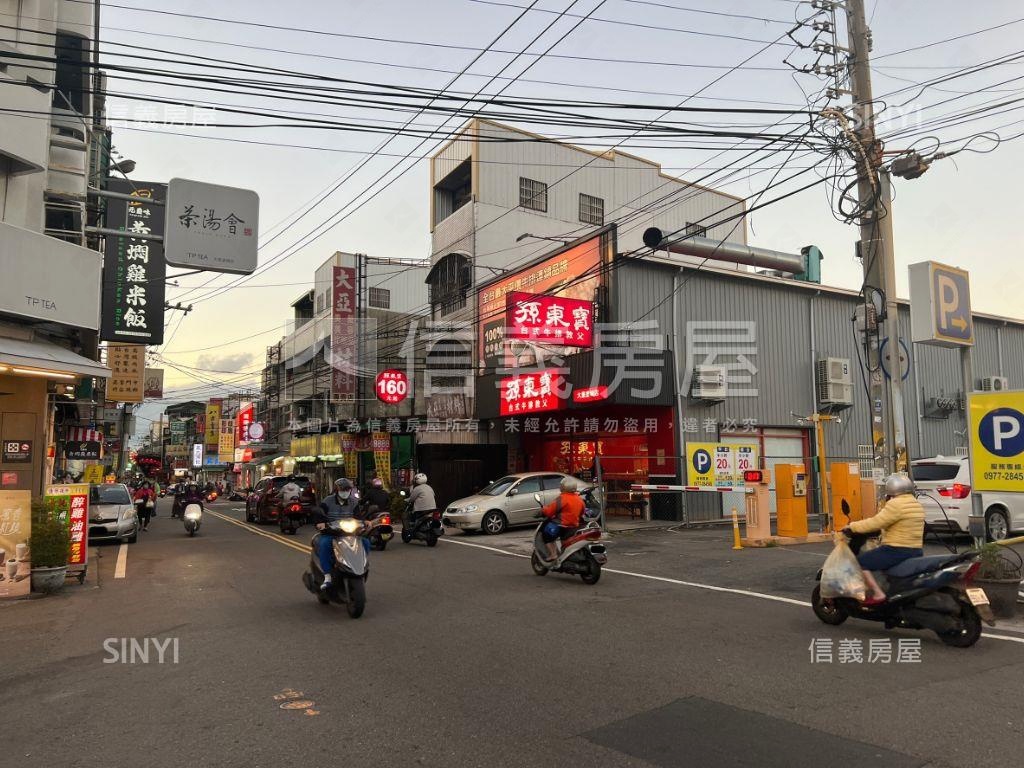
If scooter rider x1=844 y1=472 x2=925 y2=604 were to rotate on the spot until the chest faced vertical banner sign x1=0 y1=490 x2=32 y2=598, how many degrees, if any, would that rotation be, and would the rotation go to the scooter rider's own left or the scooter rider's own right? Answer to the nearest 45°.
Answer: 0° — they already face it

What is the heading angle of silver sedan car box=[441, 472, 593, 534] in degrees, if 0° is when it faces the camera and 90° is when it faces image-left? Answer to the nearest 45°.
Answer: approximately 45°

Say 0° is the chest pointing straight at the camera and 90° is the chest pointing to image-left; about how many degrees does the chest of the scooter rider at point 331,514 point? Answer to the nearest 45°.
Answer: approximately 0°

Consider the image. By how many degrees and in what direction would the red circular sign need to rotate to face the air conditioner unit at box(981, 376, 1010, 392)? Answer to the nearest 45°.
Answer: approximately 90° to its left

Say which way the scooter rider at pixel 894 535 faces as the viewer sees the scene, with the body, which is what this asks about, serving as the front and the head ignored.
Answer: to the viewer's left

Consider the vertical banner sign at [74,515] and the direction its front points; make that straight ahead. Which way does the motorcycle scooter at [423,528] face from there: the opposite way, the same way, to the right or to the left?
the opposite way

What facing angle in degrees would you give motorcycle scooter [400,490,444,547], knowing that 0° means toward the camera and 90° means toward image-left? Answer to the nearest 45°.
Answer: approximately 135°

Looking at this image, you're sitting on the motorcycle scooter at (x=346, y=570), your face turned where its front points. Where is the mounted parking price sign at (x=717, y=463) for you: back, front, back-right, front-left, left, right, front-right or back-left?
left

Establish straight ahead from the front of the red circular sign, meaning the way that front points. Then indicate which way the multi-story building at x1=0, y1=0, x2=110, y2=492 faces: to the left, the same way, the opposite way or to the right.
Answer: to the left

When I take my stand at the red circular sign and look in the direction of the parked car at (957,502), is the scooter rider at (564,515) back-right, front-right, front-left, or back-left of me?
front-right

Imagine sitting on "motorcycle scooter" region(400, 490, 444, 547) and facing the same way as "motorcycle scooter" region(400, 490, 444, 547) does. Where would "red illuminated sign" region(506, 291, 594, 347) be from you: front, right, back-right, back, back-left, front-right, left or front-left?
right

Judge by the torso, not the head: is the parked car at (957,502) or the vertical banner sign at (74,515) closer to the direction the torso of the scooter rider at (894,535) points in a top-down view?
the vertical banner sign

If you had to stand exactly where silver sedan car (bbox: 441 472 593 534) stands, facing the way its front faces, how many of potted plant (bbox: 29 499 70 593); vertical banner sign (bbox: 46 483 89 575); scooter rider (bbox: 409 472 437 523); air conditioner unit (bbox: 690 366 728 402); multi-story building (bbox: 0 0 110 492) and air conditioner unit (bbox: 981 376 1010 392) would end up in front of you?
4

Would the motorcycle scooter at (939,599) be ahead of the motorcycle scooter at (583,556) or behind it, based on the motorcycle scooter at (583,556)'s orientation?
behind

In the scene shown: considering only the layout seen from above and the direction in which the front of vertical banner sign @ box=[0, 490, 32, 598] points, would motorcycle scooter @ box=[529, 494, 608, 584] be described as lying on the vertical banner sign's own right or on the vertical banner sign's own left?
on the vertical banner sign's own left

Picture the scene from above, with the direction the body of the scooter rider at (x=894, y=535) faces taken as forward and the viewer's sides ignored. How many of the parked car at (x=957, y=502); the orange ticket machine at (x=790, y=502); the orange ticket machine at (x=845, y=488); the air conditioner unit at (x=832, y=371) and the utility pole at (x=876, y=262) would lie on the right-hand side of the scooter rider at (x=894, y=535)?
5
